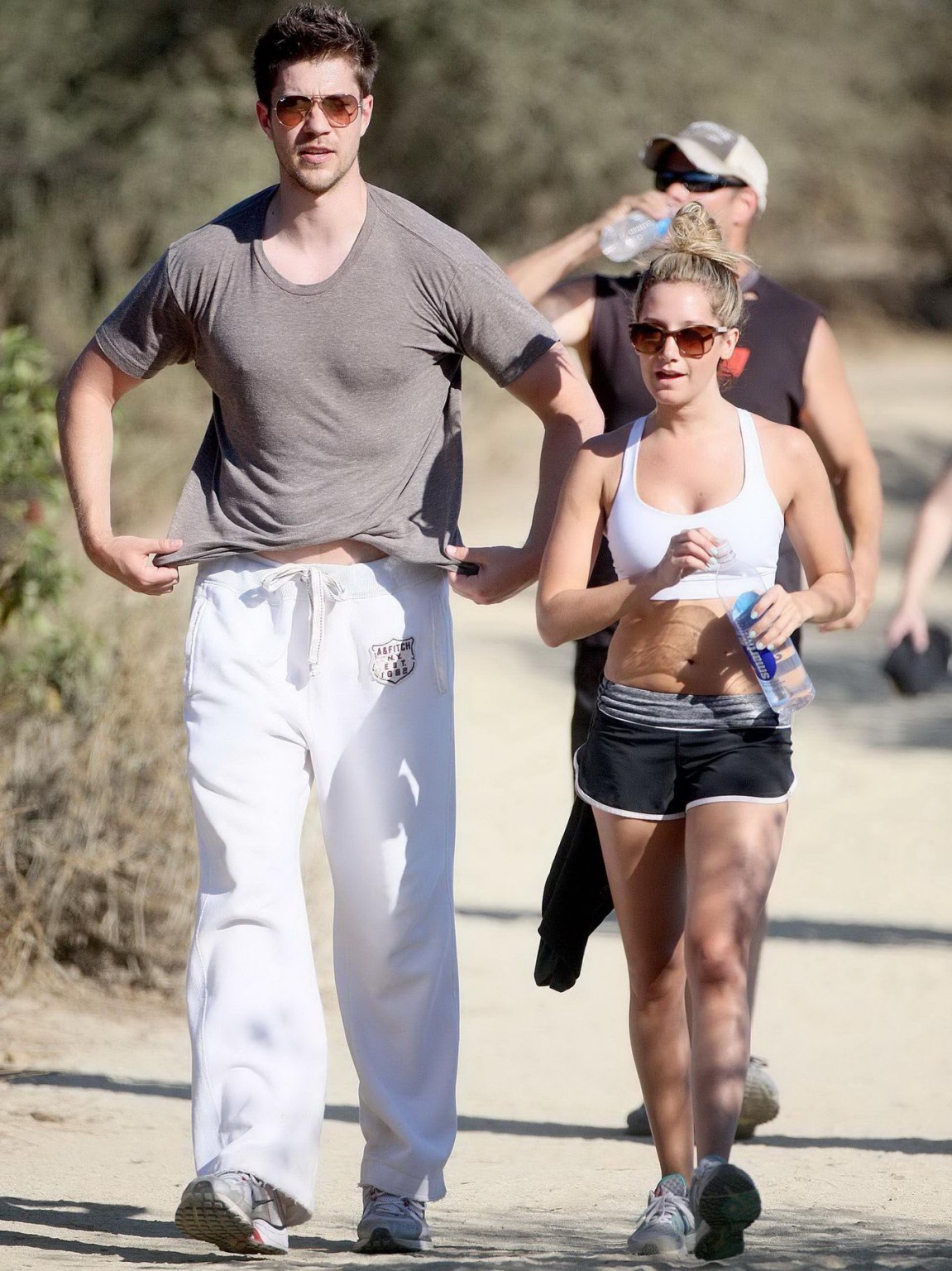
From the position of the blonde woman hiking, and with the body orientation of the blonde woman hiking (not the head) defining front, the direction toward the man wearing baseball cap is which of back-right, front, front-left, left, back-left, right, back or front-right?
back

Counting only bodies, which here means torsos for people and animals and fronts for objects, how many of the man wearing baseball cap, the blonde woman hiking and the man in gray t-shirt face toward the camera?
3

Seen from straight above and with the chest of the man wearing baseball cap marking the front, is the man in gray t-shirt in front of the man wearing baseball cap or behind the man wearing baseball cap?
in front

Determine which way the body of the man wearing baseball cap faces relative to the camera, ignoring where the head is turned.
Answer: toward the camera

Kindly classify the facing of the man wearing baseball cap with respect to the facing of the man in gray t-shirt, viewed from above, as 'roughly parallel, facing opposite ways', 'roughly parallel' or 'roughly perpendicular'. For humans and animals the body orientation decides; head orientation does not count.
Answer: roughly parallel

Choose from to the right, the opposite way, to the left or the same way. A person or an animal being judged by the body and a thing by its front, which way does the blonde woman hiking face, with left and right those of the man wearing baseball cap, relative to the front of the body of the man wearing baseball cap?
the same way

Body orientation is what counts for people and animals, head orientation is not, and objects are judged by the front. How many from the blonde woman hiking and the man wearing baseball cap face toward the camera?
2

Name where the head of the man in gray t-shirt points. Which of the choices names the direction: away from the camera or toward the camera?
toward the camera

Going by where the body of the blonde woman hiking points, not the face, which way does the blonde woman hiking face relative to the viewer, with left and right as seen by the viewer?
facing the viewer

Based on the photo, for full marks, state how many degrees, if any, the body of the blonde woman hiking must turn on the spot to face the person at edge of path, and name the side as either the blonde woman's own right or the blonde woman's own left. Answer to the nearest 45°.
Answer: approximately 135° to the blonde woman's own left

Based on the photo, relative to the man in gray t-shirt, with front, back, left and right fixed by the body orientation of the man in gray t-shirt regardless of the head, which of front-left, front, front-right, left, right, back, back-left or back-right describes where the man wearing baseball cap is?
back-left

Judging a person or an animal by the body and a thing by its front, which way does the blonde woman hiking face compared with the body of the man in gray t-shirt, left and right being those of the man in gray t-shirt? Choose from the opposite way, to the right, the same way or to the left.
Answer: the same way

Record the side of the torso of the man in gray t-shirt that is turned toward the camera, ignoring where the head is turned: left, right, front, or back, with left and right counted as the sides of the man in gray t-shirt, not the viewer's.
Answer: front

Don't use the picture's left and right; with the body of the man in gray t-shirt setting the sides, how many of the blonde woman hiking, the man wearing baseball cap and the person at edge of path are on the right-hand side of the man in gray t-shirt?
0

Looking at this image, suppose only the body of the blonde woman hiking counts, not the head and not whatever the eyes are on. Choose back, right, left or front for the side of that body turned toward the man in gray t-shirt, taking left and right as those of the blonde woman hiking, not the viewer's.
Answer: right
